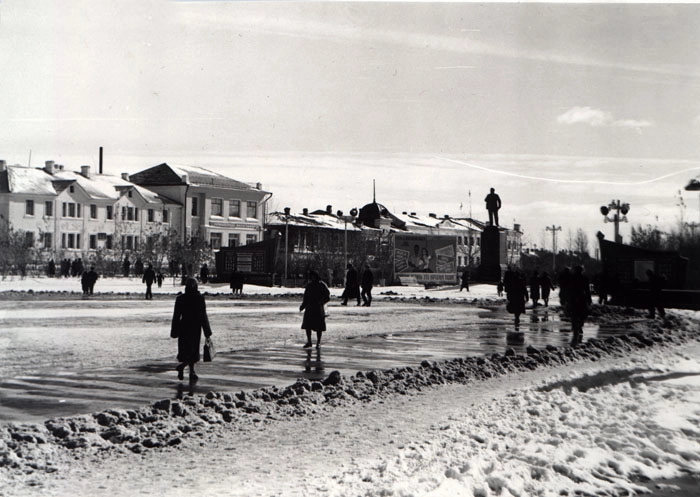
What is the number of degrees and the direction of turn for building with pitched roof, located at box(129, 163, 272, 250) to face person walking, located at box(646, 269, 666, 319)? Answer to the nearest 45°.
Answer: approximately 45° to its left

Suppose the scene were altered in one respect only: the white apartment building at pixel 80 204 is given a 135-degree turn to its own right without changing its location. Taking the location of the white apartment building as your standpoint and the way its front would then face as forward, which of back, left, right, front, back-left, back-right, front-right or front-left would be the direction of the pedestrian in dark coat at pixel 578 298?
back-left

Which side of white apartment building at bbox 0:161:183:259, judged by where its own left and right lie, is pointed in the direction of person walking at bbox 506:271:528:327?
front

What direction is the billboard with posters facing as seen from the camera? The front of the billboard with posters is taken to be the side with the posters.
toward the camera
